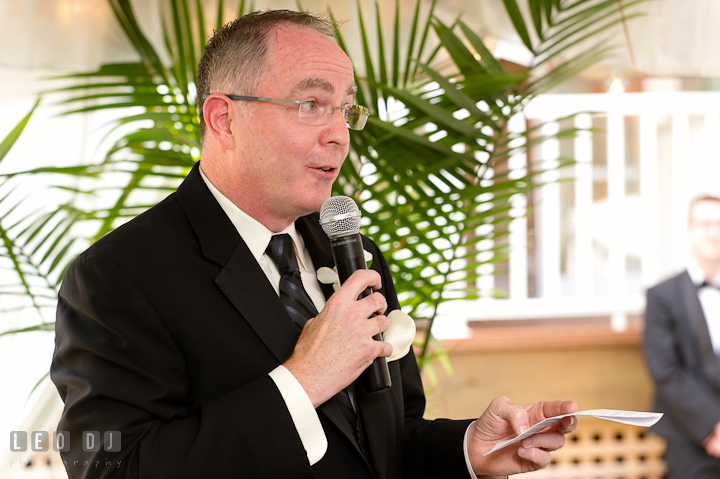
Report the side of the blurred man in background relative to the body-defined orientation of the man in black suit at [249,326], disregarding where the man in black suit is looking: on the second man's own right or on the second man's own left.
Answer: on the second man's own left

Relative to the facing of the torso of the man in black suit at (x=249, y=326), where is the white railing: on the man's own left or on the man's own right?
on the man's own left

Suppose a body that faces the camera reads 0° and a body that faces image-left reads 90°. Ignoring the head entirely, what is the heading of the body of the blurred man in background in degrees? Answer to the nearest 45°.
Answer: approximately 315°

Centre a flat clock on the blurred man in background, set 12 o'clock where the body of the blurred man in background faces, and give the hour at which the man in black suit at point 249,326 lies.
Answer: The man in black suit is roughly at 12 o'clock from the blurred man in background.

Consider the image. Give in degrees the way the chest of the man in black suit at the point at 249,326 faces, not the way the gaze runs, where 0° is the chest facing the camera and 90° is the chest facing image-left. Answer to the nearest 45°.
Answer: approximately 315°
